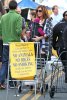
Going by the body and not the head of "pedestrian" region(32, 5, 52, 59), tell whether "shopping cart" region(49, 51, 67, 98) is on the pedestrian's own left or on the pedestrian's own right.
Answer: on the pedestrian's own left

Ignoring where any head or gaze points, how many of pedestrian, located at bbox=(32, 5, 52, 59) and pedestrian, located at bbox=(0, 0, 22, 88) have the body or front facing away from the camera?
1

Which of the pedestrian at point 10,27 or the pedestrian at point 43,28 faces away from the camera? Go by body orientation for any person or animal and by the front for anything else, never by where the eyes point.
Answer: the pedestrian at point 10,27

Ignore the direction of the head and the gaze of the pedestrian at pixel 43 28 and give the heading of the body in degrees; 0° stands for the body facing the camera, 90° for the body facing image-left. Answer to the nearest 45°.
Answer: approximately 45°

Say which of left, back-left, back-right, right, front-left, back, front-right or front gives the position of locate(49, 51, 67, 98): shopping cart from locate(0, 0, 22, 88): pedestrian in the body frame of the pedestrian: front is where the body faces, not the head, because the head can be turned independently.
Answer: back-right

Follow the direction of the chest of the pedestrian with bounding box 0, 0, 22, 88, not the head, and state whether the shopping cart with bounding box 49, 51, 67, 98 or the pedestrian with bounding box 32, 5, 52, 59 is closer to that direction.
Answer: the pedestrian

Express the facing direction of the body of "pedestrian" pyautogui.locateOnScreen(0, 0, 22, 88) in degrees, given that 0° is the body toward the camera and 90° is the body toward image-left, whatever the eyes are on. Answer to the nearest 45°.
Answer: approximately 180°
